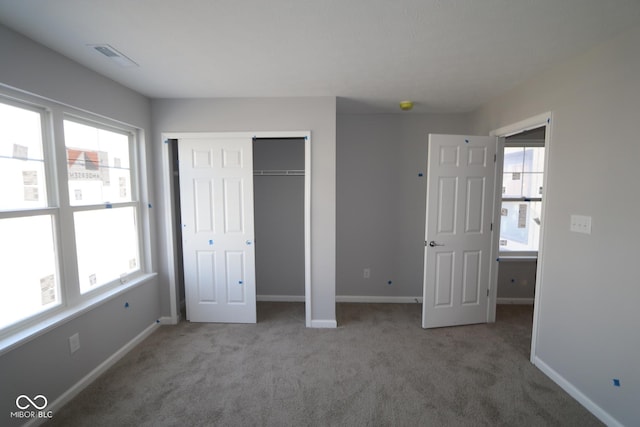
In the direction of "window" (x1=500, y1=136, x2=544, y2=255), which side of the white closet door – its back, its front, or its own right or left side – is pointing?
left

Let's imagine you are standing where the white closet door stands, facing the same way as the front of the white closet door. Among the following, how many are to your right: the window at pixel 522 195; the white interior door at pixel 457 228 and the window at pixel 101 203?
1

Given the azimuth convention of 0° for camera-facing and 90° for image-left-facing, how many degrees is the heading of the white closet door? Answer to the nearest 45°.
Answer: approximately 0°

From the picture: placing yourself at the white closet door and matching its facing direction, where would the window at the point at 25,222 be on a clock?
The window is roughly at 2 o'clock from the white closet door.

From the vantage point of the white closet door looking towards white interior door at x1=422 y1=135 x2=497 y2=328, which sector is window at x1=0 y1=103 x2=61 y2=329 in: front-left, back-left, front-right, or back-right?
back-right

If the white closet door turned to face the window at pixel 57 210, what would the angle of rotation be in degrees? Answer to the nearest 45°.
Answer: approximately 45° to its right

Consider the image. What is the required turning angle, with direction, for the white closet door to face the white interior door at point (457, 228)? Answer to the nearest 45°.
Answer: approximately 45° to its left

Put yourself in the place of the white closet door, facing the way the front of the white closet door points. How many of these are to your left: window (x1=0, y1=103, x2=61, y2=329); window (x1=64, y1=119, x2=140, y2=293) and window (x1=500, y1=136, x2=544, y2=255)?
1

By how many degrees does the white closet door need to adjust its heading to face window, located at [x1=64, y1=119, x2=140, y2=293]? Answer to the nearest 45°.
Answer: approximately 90° to its right

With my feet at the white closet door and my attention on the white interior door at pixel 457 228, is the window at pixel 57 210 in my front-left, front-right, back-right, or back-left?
back-right
